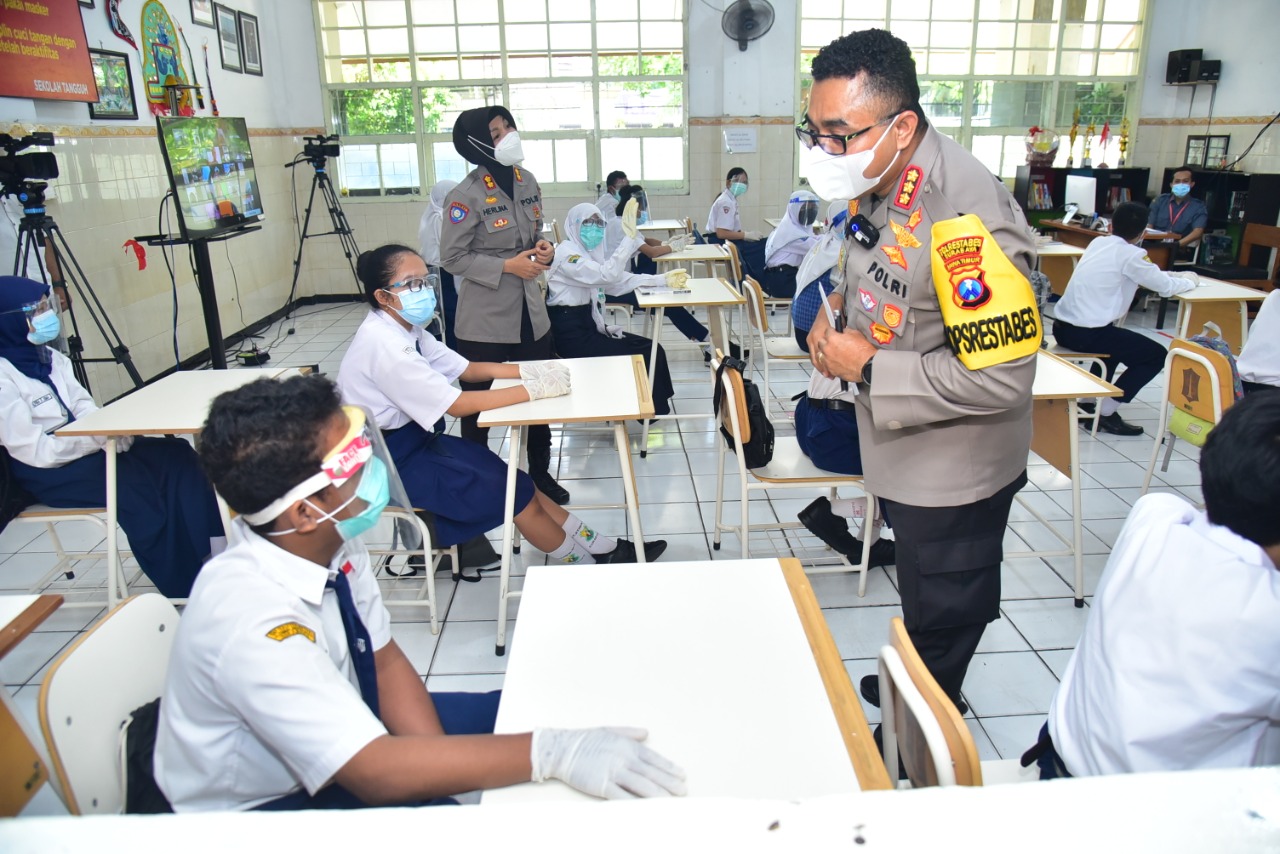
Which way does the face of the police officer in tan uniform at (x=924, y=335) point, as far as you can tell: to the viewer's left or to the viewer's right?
to the viewer's left

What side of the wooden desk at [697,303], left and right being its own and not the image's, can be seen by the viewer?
left

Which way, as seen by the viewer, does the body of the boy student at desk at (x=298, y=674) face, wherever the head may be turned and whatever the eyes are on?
to the viewer's right

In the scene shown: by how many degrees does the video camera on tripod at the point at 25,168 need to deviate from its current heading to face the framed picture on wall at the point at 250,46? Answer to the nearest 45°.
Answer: approximately 45° to its left

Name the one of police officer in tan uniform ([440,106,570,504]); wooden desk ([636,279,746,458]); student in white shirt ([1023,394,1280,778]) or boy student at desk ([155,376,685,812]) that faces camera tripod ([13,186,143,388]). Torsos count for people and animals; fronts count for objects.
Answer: the wooden desk

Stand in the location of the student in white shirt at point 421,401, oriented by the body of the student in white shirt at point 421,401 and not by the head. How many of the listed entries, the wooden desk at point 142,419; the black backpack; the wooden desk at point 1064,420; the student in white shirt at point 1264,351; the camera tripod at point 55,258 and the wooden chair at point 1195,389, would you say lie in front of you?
4

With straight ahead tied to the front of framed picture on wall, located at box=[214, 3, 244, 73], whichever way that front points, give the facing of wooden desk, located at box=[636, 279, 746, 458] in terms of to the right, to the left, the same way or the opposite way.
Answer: the opposite way

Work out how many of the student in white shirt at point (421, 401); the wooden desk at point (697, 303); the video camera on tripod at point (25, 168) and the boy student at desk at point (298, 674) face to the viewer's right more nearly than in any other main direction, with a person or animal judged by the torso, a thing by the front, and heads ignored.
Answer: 3

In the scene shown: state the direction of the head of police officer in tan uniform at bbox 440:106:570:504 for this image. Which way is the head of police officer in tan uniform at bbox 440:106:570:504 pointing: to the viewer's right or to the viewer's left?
to the viewer's right

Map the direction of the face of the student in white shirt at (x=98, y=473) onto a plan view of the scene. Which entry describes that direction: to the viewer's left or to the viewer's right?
to the viewer's right

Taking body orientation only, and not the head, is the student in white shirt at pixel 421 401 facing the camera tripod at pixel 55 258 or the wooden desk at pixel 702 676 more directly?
the wooden desk

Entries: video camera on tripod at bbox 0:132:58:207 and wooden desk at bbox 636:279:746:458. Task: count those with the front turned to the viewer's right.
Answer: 1

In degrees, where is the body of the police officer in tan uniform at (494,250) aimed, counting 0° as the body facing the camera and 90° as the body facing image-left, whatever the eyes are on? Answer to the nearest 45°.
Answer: approximately 315°

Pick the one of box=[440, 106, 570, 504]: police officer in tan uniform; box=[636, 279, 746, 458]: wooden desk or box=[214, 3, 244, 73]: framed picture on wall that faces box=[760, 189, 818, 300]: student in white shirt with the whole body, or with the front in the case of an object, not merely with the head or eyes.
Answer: the framed picture on wall

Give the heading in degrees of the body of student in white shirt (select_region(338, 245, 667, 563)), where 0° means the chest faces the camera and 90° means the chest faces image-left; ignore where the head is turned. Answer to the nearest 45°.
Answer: approximately 270°

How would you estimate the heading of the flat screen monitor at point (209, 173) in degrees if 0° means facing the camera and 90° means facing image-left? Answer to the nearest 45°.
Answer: approximately 315°
